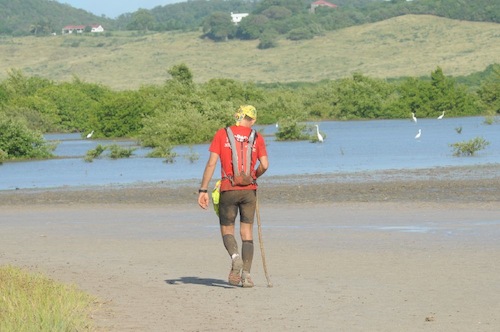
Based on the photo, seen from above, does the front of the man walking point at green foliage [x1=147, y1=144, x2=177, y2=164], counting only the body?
yes

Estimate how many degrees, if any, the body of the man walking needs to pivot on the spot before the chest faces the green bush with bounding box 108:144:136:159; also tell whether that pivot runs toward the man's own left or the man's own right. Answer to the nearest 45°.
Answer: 0° — they already face it

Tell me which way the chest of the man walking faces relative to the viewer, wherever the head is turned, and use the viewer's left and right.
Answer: facing away from the viewer

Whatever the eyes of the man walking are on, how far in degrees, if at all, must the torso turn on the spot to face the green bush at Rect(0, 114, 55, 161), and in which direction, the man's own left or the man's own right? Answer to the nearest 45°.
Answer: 0° — they already face it
